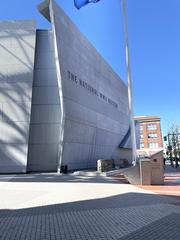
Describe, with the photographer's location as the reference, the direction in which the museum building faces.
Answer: facing the viewer and to the right of the viewer
